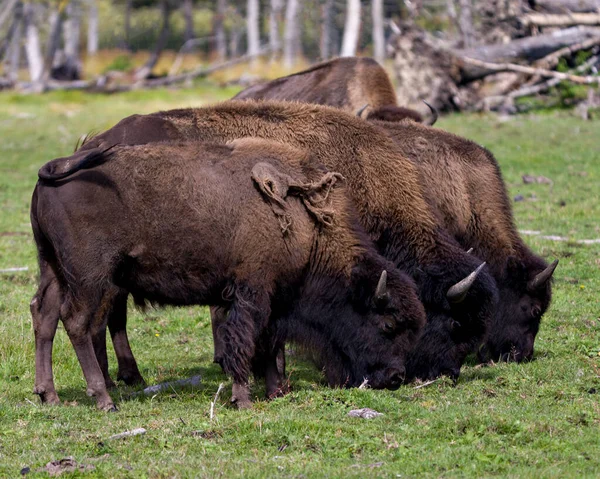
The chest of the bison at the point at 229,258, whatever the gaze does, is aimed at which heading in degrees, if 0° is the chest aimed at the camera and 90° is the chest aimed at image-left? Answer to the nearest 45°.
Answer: approximately 270°

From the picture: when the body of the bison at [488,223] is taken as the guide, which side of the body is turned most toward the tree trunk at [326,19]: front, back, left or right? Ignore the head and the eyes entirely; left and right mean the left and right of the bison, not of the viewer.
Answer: left

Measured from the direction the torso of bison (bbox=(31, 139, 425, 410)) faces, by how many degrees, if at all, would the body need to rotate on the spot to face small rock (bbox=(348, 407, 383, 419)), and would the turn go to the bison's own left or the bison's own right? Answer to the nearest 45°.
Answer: approximately 45° to the bison's own right

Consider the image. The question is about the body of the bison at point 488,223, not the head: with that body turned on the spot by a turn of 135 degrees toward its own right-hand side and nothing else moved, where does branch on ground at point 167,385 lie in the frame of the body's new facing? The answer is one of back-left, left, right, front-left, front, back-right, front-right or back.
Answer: front

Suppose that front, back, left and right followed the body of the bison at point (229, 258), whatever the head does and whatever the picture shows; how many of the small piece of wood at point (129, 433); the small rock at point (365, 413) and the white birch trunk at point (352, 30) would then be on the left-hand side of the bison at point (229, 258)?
1

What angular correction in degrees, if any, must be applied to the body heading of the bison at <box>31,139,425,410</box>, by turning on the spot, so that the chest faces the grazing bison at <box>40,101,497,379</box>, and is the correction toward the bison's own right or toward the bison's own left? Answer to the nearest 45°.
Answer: approximately 45° to the bison's own left

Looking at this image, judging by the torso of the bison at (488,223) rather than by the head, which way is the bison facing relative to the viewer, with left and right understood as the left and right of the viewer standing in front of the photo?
facing to the right of the viewer

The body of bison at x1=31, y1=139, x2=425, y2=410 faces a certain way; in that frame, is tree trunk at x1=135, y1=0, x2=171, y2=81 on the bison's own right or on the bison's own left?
on the bison's own left

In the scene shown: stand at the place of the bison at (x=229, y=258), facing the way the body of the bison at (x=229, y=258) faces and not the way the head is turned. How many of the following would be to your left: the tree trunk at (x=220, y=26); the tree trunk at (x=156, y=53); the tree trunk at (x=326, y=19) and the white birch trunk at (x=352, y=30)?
4

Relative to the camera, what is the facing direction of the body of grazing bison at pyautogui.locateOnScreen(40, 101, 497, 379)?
to the viewer's right

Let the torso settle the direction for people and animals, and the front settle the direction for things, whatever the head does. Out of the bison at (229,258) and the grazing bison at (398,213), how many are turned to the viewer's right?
2
